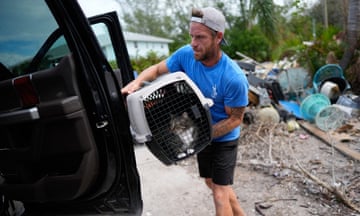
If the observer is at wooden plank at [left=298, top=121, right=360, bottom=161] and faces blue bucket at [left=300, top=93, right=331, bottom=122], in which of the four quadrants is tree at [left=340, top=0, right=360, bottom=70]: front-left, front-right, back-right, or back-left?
front-right

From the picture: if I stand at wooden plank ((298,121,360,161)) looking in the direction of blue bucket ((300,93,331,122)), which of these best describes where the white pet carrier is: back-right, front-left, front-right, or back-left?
back-left

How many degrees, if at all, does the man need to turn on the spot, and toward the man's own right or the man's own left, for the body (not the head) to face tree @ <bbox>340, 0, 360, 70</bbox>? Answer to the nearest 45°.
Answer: approximately 180°

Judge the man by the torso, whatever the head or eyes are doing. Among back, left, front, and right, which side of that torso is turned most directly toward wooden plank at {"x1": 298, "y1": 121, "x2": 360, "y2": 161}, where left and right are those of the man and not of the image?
back

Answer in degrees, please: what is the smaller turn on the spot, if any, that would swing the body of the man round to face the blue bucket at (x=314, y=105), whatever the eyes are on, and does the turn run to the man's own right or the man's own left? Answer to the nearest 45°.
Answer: approximately 180°

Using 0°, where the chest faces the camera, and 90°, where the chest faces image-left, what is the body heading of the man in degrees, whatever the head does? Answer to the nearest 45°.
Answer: approximately 45°
